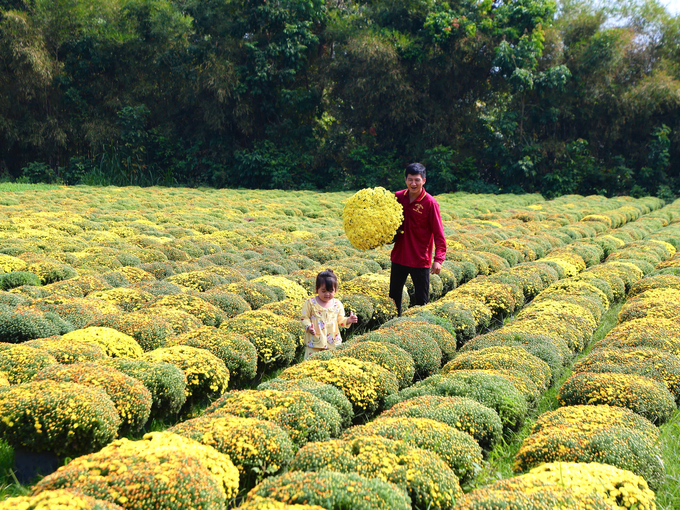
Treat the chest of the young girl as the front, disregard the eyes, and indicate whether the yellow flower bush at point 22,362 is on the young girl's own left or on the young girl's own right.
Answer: on the young girl's own right

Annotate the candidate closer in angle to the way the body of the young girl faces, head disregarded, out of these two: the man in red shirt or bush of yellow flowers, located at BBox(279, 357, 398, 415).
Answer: the bush of yellow flowers

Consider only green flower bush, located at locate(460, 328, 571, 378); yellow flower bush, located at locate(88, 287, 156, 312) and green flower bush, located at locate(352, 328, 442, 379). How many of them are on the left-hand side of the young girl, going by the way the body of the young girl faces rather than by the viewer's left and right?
2

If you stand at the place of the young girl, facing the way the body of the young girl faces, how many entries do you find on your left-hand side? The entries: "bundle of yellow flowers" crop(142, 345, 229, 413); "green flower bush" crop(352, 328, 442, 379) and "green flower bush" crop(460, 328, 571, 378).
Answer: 2

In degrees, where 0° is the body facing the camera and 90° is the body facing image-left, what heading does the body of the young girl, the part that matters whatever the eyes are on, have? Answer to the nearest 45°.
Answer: approximately 0°

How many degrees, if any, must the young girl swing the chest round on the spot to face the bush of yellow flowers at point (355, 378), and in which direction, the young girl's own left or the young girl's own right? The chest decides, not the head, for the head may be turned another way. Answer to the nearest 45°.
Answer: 0° — they already face it

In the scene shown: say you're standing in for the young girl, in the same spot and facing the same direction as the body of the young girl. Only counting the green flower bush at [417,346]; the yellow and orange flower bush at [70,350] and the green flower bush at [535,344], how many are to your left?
2

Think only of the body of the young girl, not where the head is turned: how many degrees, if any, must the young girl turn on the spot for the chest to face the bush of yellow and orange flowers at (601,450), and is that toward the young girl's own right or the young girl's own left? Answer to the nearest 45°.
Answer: approximately 45° to the young girl's own left

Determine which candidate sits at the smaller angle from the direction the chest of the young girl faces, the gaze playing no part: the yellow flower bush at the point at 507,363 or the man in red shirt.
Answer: the yellow flower bush

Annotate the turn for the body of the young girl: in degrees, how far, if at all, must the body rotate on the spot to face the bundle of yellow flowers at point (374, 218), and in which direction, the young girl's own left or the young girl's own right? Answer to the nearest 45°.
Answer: approximately 135° to the young girl's own left
